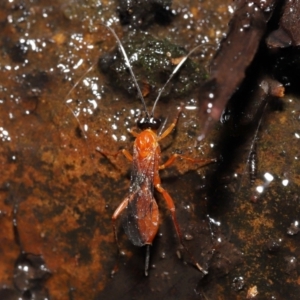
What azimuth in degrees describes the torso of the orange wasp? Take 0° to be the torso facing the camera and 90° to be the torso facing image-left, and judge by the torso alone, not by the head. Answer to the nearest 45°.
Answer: approximately 180°
